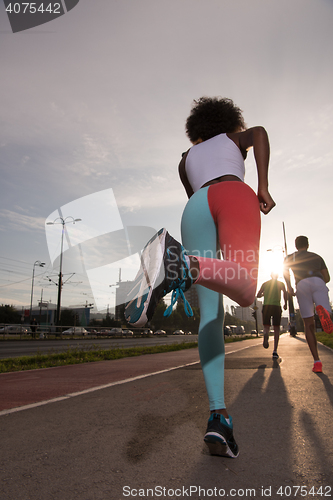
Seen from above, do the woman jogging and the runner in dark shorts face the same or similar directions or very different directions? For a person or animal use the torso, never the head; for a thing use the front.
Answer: same or similar directions

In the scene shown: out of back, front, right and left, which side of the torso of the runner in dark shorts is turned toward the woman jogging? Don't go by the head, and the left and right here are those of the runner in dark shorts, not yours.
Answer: back

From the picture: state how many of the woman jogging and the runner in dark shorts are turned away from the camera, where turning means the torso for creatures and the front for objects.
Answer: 2

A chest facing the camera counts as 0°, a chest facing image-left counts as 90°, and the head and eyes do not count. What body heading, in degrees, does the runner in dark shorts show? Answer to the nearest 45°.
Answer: approximately 180°

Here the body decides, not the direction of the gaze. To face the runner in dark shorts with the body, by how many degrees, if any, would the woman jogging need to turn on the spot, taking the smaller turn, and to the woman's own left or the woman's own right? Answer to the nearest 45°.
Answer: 0° — they already face them

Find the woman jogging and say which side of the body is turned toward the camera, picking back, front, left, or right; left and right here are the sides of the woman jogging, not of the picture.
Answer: back

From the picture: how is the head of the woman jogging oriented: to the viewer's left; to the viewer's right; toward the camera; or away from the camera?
away from the camera
